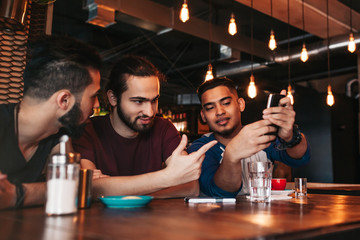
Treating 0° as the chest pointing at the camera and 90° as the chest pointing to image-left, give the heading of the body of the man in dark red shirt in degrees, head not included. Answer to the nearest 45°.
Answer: approximately 0°

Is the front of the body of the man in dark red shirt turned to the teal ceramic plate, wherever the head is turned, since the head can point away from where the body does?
yes

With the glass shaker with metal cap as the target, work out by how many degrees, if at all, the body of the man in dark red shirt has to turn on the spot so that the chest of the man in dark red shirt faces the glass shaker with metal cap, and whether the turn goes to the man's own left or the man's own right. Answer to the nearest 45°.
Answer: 0° — they already face it

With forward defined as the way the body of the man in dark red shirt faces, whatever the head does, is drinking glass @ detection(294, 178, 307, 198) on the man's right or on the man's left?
on the man's left

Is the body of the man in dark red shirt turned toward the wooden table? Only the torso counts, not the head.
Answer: yes

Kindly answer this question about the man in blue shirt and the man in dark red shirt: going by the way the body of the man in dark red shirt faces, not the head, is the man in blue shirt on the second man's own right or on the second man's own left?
on the second man's own left

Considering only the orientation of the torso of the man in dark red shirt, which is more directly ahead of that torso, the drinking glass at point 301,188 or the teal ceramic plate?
the teal ceramic plate

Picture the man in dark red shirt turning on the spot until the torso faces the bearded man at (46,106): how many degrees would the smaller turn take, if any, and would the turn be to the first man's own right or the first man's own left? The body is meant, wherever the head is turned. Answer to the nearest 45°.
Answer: approximately 45° to the first man's own right

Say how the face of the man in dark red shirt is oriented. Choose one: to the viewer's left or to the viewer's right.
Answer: to the viewer's right
